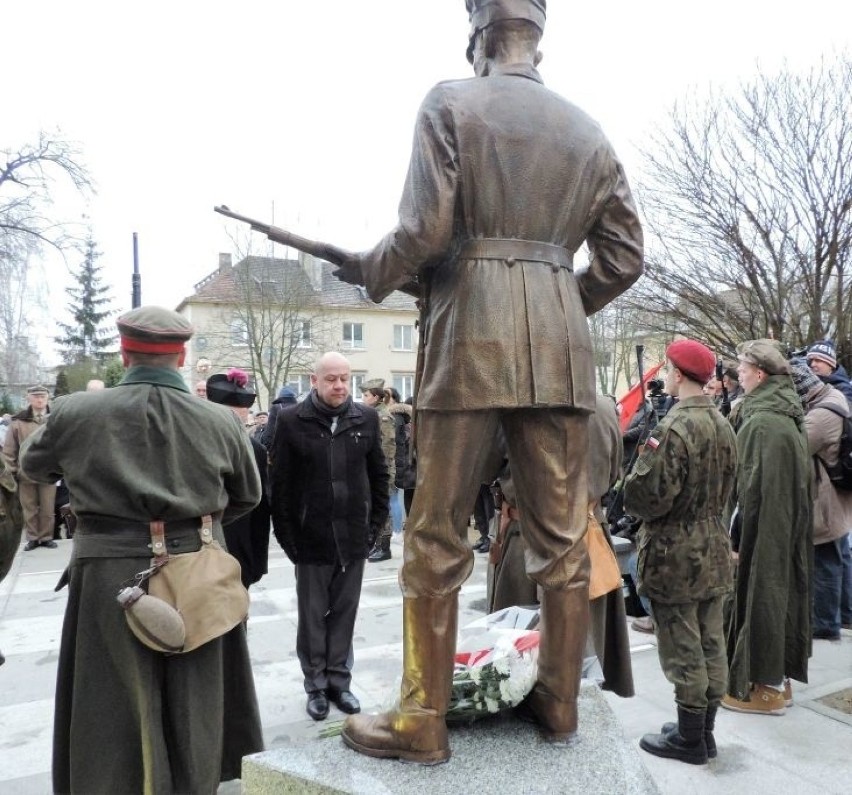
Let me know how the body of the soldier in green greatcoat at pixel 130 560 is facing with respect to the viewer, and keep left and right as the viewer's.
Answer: facing away from the viewer

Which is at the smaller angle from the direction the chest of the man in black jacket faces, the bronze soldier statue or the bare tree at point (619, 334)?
the bronze soldier statue

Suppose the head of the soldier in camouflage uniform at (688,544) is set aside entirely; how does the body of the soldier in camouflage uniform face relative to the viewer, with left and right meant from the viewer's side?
facing away from the viewer and to the left of the viewer

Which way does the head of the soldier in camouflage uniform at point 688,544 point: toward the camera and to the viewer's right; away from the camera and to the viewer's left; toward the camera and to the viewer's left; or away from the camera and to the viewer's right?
away from the camera and to the viewer's left

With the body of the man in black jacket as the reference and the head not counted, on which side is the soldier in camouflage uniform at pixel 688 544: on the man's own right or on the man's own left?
on the man's own left

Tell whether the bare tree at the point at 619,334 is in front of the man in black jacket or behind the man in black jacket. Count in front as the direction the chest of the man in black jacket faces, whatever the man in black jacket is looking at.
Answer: behind

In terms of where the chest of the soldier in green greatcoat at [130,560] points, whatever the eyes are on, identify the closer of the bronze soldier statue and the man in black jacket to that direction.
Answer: the man in black jacket

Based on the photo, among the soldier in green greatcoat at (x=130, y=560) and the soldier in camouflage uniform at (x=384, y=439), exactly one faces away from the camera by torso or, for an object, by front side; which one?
the soldier in green greatcoat

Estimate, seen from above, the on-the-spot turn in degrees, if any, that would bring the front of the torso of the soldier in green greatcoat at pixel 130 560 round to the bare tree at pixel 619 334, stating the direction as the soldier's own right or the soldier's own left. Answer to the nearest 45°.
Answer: approximately 45° to the soldier's own right
